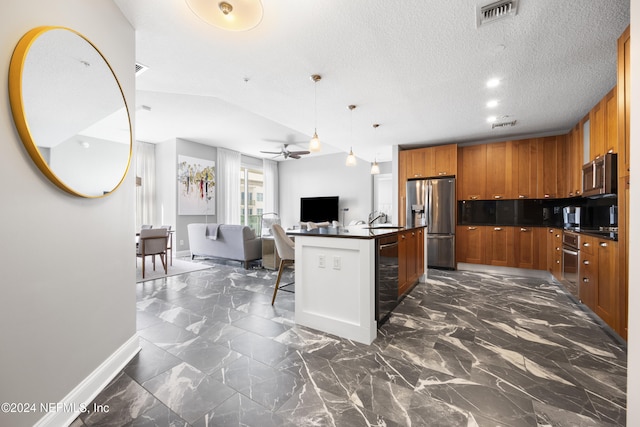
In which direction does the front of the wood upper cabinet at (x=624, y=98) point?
to the viewer's left

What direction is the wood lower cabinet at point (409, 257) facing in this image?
to the viewer's right

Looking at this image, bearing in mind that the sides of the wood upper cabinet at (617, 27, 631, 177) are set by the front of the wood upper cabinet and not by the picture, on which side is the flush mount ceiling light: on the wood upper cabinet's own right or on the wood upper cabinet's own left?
on the wood upper cabinet's own left

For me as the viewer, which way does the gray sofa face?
facing away from the viewer and to the right of the viewer

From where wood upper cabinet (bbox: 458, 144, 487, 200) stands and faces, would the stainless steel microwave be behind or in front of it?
in front

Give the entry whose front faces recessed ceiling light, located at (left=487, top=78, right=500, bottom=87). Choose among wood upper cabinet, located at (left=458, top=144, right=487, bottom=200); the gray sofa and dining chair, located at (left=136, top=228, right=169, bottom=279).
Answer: the wood upper cabinet

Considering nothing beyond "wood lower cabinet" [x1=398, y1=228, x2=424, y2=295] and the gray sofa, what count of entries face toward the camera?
0

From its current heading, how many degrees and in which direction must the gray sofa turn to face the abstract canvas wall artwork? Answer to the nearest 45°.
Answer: approximately 45° to its left

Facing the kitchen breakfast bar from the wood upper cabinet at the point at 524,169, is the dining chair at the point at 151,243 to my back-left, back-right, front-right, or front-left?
front-right

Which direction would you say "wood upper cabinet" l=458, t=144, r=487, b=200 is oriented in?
toward the camera

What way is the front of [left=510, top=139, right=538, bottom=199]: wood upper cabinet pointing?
toward the camera

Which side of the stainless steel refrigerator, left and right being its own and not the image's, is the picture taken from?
front

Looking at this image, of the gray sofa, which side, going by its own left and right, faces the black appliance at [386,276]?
right

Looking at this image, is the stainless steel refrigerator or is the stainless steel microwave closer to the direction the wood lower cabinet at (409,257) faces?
the stainless steel microwave

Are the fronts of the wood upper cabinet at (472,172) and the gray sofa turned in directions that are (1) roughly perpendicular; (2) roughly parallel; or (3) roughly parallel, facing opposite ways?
roughly parallel, facing opposite ways
